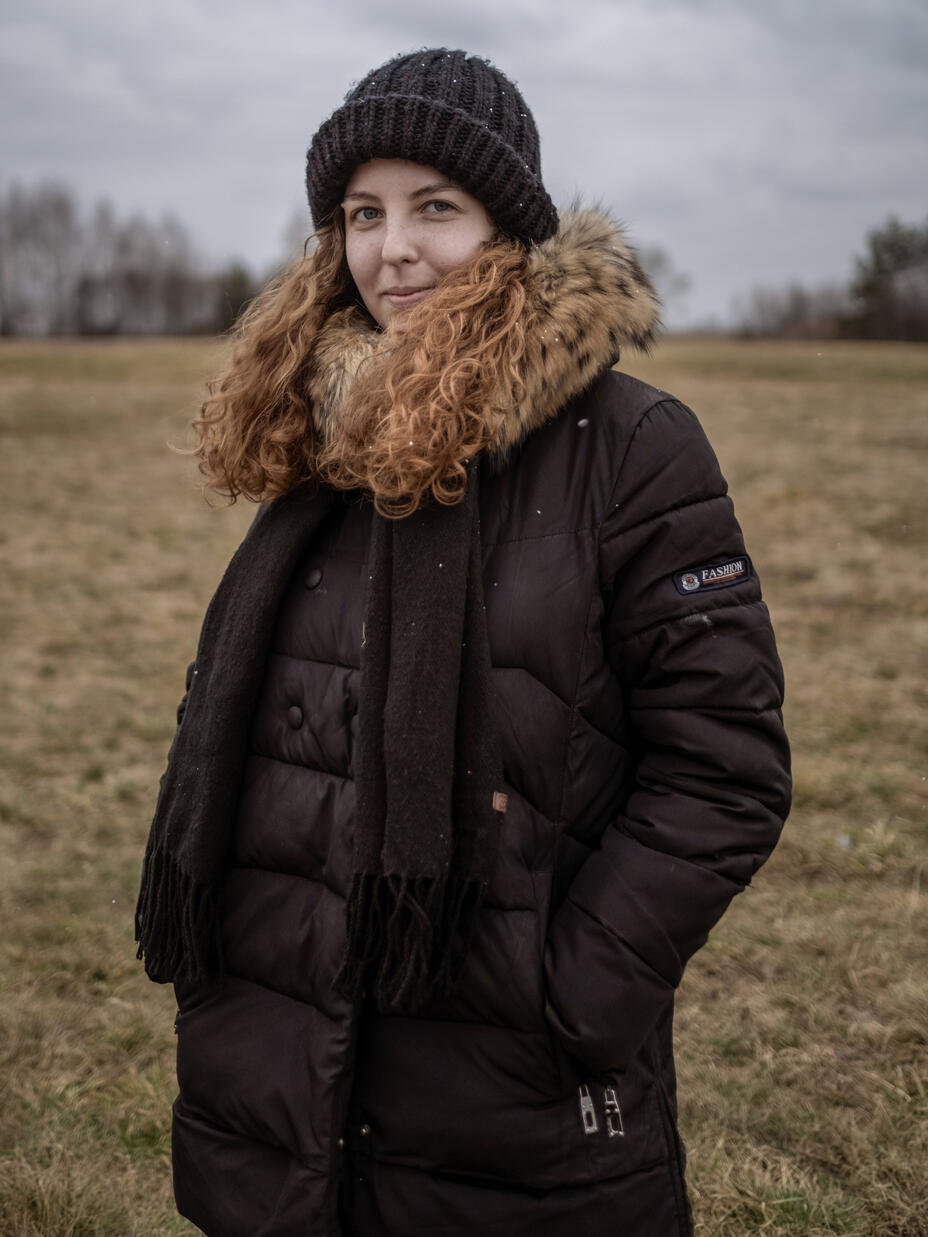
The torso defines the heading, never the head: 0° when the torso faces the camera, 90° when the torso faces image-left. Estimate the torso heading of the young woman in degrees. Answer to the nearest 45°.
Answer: approximately 45°
